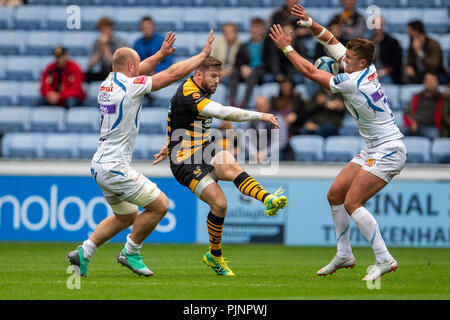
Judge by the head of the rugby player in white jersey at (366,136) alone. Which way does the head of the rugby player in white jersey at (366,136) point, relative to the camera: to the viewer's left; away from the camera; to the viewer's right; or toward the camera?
to the viewer's left

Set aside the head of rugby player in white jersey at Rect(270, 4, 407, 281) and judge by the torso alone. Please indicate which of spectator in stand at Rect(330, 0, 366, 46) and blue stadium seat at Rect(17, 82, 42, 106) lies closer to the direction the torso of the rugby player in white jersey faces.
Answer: the blue stadium seat

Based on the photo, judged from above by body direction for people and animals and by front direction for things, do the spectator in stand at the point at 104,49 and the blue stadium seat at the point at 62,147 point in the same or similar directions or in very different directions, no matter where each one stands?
same or similar directions

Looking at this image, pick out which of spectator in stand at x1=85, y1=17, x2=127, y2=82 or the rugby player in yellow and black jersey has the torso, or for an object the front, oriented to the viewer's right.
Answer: the rugby player in yellow and black jersey

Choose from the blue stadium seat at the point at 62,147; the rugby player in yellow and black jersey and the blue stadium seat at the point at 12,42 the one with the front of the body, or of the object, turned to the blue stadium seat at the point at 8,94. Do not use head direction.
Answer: the blue stadium seat at the point at 12,42

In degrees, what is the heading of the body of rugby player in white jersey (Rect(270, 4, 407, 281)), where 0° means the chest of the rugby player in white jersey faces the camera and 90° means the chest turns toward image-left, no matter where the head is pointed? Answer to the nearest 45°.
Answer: approximately 90°

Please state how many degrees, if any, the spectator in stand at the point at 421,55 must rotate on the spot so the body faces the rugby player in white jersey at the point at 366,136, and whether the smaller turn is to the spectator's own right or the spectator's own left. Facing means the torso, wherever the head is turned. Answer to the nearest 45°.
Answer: approximately 45° to the spectator's own left

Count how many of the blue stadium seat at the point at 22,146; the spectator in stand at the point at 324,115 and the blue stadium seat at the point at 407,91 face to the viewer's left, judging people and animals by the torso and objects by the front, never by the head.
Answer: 0

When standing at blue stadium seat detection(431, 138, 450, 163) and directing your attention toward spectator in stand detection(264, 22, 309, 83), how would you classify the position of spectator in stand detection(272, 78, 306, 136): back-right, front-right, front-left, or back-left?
front-left

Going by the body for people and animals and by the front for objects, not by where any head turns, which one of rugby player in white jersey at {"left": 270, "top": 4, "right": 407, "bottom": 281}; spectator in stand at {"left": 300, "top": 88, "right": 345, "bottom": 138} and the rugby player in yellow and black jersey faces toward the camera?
the spectator in stand

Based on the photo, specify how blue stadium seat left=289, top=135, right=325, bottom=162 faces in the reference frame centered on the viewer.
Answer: facing the viewer

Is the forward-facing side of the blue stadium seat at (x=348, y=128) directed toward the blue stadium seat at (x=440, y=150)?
no

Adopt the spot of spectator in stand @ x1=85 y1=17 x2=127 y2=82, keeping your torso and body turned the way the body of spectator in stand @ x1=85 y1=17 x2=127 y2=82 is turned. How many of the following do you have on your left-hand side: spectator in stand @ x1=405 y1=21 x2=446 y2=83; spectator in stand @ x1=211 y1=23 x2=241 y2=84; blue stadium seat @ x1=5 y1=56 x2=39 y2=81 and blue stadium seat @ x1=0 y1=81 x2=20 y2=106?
2

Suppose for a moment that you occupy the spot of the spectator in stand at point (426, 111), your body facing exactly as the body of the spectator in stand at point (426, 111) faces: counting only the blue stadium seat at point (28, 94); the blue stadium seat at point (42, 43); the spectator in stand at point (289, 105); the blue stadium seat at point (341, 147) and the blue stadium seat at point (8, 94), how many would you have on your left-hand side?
0

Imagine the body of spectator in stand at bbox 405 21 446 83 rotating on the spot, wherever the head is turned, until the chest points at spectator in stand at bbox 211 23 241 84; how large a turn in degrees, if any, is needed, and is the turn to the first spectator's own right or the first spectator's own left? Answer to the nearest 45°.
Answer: approximately 45° to the first spectator's own right

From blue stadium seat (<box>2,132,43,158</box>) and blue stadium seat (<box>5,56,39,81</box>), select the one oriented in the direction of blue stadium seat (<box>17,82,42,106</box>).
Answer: blue stadium seat (<box>5,56,39,81</box>)

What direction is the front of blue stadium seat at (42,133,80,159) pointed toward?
toward the camera

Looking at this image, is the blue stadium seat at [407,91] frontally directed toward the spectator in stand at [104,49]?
no

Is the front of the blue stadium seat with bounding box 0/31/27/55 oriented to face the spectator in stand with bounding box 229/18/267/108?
no

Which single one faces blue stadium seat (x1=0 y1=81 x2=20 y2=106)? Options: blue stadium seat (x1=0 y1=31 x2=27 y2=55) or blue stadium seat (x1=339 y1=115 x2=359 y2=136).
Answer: blue stadium seat (x1=0 y1=31 x2=27 y2=55)
